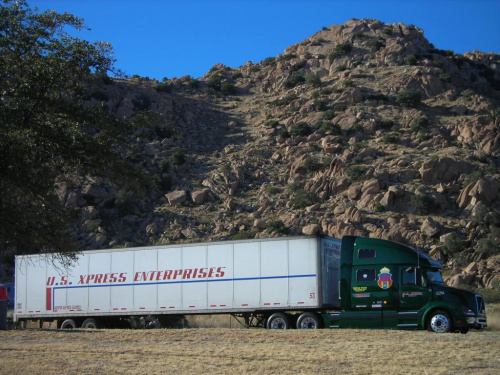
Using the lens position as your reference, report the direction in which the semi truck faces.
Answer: facing the viewer and to the right of the viewer

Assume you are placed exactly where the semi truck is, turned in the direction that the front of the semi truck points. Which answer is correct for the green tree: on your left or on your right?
on your right

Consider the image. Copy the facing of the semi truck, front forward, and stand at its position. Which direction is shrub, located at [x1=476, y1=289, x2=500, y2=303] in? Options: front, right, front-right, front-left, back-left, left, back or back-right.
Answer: left

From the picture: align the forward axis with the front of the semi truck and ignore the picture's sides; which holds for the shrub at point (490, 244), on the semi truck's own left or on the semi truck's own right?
on the semi truck's own left

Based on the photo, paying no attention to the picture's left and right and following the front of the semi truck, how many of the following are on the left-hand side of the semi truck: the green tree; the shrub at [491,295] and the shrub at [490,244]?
2

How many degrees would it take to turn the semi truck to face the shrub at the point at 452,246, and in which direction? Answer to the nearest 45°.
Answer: approximately 90° to its left
